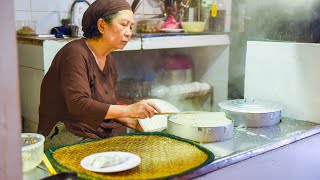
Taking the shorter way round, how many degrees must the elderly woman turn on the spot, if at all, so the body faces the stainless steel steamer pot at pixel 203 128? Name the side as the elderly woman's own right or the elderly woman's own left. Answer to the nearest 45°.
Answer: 0° — they already face it

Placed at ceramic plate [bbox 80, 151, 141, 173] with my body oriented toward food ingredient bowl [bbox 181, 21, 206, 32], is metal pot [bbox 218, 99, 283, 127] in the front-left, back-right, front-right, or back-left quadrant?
front-right

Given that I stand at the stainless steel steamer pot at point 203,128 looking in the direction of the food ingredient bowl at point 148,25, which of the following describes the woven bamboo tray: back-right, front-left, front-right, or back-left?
back-left

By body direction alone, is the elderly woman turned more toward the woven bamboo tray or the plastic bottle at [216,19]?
the woven bamboo tray

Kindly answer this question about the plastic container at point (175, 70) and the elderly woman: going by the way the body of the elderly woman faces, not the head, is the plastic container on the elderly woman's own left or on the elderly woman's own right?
on the elderly woman's own left

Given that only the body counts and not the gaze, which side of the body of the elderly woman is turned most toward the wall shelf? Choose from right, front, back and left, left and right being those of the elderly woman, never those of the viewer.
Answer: left

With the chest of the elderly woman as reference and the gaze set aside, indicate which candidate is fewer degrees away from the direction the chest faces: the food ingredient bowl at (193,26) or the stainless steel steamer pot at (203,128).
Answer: the stainless steel steamer pot

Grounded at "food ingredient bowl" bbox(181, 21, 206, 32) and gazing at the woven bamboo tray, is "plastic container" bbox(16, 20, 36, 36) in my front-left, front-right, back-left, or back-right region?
front-right

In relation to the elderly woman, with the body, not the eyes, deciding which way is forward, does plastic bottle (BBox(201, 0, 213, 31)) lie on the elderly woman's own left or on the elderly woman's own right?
on the elderly woman's own left

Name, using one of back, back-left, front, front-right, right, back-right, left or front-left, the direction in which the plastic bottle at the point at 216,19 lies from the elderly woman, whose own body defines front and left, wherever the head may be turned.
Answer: left

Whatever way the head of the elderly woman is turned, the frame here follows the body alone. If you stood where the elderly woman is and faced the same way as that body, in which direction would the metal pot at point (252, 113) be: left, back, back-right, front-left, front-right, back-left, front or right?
front

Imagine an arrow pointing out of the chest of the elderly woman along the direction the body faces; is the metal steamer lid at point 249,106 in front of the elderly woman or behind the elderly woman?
in front

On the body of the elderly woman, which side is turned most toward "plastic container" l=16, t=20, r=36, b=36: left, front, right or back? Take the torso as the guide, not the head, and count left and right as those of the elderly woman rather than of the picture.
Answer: back

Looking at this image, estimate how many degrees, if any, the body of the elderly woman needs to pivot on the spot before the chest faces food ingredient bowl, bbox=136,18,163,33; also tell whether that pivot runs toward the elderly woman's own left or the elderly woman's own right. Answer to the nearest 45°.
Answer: approximately 135° to the elderly woman's own left

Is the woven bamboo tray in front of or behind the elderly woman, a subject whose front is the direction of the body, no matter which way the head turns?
in front
